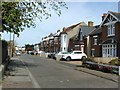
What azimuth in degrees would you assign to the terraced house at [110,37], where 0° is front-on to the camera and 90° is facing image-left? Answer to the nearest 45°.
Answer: approximately 45°
